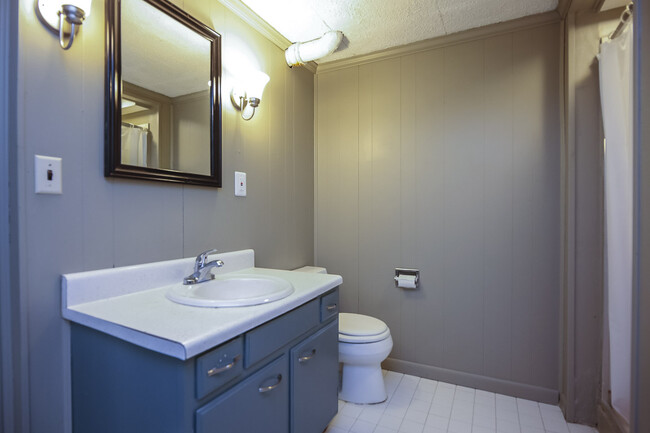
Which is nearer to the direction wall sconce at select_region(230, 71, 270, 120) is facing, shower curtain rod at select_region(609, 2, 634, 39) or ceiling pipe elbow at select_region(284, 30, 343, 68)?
the shower curtain rod

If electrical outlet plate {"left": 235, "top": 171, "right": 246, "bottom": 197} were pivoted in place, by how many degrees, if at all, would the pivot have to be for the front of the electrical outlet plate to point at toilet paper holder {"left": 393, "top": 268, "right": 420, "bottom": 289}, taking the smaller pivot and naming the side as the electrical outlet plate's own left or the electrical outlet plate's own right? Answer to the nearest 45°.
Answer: approximately 45° to the electrical outlet plate's own left

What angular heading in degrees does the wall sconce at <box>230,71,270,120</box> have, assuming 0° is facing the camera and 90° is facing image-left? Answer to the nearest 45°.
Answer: approximately 315°

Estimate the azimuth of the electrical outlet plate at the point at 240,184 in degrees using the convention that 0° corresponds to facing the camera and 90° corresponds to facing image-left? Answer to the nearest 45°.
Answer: approximately 315°

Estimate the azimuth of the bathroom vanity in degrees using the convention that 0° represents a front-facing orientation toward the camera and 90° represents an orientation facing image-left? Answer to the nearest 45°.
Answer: approximately 315°

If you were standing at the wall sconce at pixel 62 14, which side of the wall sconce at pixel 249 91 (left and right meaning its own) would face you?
right

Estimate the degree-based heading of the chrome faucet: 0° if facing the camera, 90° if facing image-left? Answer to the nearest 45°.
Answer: approximately 315°
